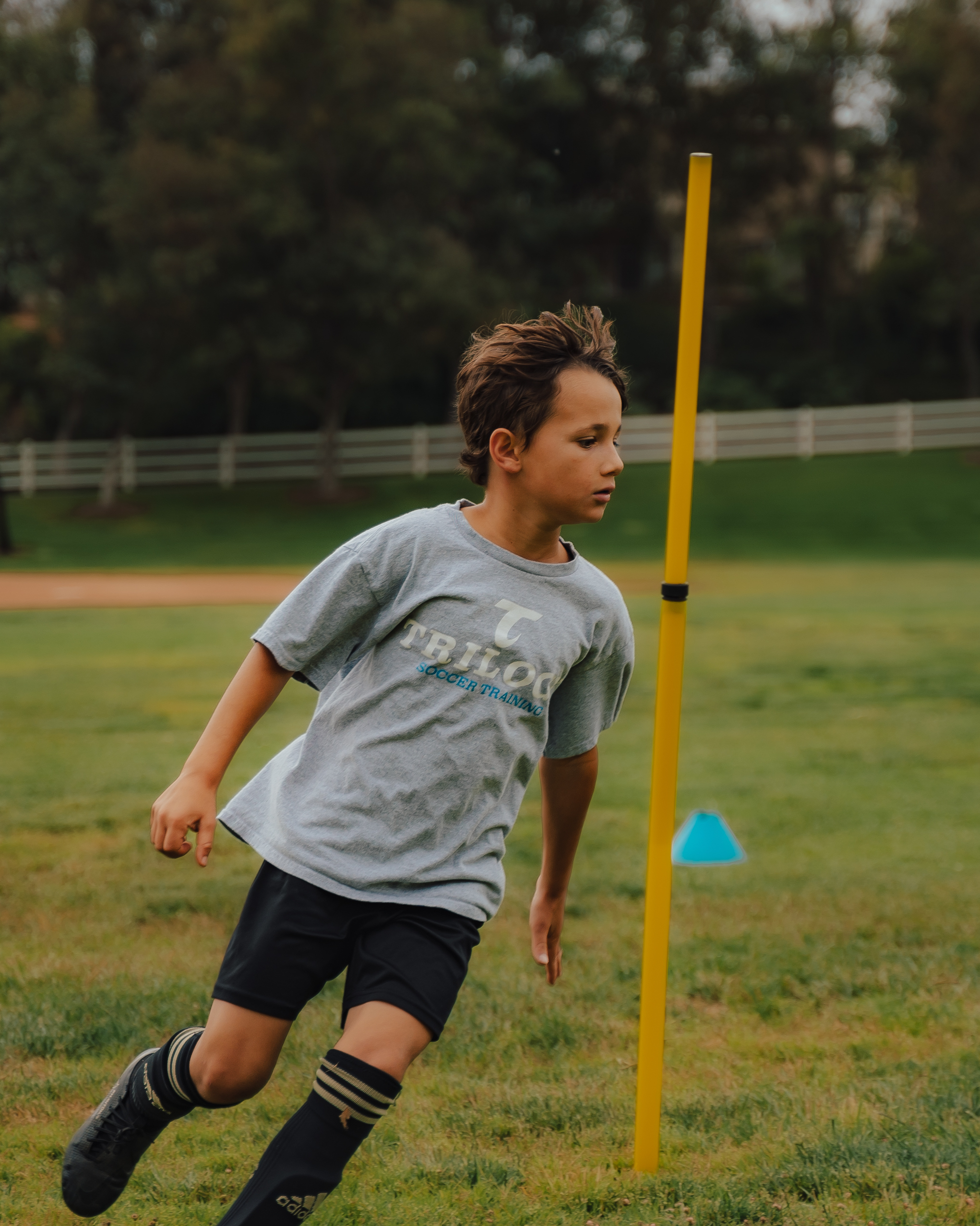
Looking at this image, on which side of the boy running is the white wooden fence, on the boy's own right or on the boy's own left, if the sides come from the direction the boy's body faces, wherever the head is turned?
on the boy's own left

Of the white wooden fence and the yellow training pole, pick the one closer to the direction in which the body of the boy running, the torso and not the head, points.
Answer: the yellow training pole

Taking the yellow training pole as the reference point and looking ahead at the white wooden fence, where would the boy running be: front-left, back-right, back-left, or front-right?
back-left

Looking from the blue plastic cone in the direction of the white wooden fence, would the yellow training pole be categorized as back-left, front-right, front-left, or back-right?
back-left

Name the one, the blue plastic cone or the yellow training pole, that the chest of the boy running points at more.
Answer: the yellow training pole

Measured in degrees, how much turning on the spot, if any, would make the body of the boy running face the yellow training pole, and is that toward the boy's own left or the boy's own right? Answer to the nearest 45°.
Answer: approximately 90° to the boy's own left

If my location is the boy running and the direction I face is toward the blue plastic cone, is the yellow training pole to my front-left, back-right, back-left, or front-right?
front-right

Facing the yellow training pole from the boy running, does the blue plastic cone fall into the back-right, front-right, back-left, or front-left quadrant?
front-left

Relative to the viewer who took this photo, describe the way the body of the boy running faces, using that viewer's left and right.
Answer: facing the viewer and to the right of the viewer

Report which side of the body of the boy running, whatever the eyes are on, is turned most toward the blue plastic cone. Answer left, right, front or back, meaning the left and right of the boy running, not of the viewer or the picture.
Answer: left
